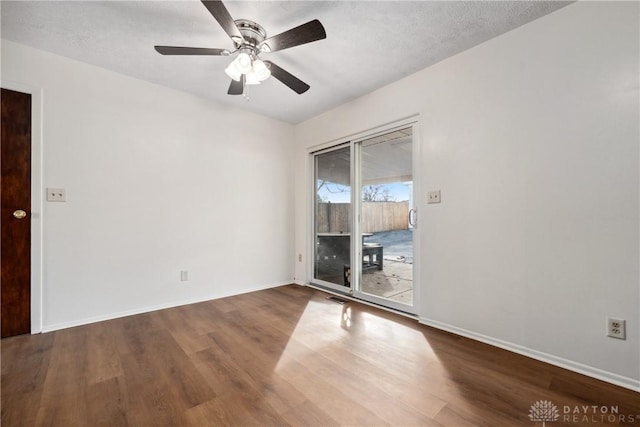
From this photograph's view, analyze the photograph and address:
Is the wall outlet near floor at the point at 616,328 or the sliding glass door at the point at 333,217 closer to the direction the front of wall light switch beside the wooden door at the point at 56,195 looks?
the wall outlet near floor

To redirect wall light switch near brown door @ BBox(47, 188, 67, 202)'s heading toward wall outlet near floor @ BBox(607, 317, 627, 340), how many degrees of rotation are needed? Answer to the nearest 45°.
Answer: approximately 45° to its left

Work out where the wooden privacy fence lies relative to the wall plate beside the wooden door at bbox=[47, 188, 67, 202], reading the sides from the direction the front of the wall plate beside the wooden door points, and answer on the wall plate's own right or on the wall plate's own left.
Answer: on the wall plate's own left

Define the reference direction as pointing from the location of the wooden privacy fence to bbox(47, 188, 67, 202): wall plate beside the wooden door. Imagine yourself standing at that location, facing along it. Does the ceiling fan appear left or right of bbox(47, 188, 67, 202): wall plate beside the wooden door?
left

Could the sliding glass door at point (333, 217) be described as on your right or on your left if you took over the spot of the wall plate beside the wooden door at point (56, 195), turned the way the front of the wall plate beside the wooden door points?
on your left
